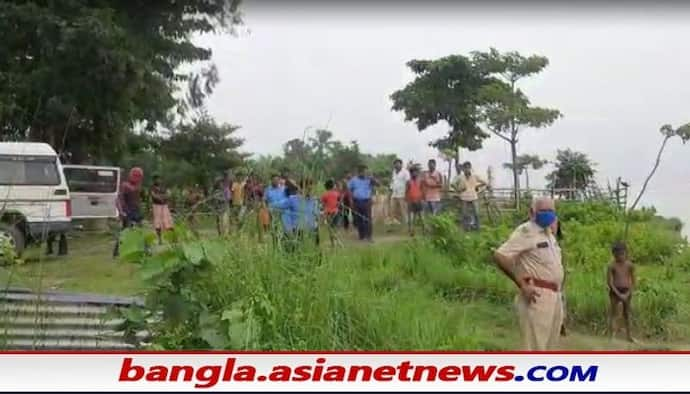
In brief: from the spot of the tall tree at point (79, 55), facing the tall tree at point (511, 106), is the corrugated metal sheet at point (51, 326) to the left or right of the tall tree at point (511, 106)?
right

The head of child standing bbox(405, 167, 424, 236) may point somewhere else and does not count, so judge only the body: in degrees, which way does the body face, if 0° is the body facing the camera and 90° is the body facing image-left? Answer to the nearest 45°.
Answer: approximately 0°

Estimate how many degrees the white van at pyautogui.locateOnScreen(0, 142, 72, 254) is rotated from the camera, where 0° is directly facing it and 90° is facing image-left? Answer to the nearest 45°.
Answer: approximately 90°

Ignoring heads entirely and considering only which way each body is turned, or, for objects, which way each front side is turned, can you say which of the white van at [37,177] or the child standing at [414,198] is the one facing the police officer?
the child standing
